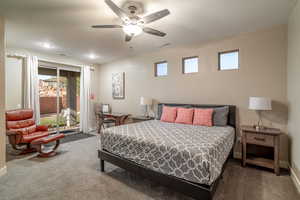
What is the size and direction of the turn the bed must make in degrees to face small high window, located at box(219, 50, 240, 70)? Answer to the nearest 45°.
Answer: approximately 180°

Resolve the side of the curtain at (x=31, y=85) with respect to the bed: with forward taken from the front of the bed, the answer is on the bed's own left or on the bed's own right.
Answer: on the bed's own right

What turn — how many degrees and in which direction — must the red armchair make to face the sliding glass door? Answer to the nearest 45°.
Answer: approximately 90° to its left

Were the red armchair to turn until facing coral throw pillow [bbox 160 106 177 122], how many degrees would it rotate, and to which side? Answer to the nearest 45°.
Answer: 0° — it already faces it

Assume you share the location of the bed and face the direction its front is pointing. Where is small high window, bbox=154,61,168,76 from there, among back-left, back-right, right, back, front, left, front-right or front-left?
back-right

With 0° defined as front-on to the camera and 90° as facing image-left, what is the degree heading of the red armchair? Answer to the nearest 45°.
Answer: approximately 315°

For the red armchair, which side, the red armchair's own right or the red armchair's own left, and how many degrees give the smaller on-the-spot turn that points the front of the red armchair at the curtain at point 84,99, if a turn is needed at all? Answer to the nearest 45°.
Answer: approximately 90° to the red armchair's own left

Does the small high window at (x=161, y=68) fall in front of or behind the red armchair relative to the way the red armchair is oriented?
in front

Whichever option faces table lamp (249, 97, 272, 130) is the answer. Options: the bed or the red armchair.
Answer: the red armchair

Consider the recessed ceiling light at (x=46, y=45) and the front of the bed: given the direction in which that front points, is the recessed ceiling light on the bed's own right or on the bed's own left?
on the bed's own right

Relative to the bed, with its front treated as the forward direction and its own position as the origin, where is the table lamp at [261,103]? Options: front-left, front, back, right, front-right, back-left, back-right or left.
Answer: back
